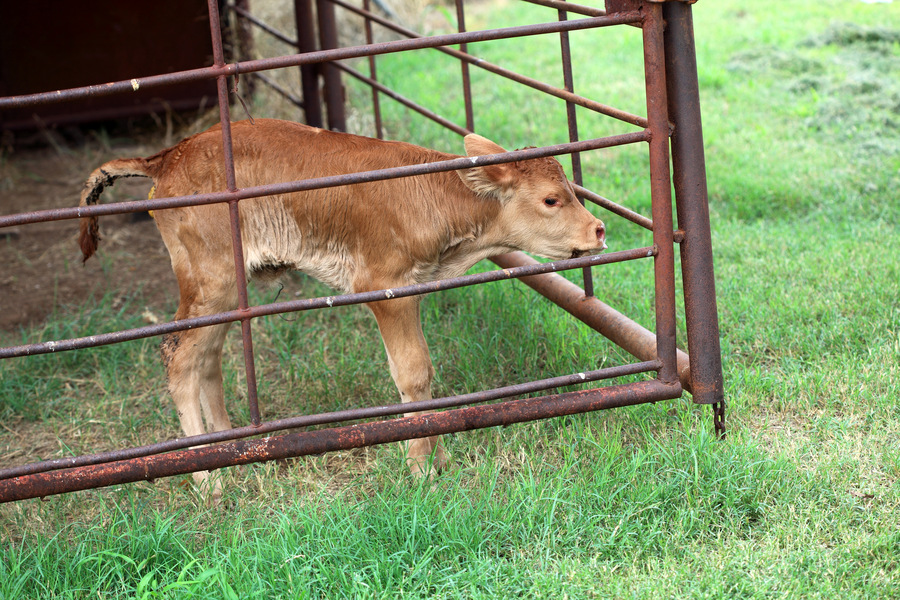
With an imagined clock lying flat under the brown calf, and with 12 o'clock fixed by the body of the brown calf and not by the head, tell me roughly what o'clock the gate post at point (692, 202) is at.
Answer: The gate post is roughly at 1 o'clock from the brown calf.

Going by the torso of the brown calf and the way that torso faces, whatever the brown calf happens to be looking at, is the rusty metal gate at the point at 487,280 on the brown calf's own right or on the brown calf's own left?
on the brown calf's own right

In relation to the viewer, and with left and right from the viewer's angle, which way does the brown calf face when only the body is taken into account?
facing to the right of the viewer
